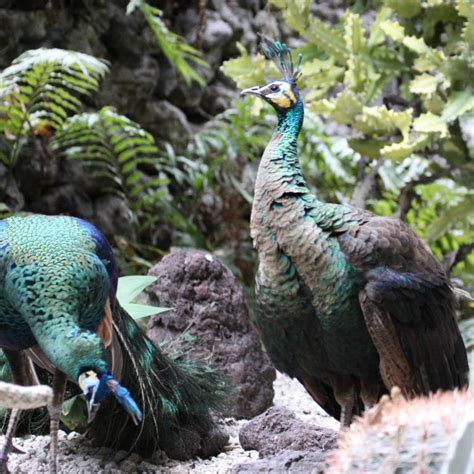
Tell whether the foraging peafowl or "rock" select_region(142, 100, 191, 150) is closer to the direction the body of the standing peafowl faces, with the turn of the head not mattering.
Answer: the foraging peafowl

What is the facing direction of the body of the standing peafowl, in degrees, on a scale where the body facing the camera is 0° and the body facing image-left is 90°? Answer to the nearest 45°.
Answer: approximately 45°

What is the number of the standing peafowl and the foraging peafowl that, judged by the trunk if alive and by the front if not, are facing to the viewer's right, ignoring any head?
0

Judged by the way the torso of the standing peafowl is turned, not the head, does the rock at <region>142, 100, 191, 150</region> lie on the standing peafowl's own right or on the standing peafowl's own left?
on the standing peafowl's own right

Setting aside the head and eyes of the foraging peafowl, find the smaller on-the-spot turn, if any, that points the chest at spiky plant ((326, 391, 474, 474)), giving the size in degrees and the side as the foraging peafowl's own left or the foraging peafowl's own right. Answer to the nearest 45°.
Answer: approximately 90° to the foraging peafowl's own left

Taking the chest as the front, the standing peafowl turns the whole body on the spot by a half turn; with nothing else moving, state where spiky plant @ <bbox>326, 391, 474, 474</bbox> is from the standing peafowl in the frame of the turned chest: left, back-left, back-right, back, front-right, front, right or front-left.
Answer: back-right

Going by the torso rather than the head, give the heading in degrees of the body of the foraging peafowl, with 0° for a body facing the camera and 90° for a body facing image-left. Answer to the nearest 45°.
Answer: approximately 45°

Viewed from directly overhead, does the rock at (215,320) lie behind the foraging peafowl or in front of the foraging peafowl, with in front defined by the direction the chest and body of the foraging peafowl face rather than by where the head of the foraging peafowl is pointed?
behind
